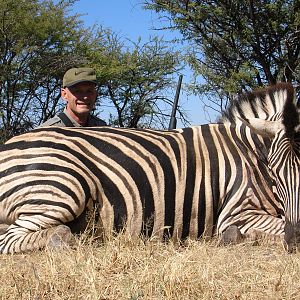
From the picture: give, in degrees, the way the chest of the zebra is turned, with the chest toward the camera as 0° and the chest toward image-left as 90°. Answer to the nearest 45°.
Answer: approximately 270°

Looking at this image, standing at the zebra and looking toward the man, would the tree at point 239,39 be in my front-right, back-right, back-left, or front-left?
front-right

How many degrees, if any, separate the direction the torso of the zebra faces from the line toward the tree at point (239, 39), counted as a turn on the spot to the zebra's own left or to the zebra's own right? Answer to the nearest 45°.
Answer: approximately 90° to the zebra's own left

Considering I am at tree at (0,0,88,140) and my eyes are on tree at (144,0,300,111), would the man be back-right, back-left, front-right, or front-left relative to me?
front-right

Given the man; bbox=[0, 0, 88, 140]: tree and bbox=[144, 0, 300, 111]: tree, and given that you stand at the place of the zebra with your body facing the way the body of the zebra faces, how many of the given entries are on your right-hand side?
0

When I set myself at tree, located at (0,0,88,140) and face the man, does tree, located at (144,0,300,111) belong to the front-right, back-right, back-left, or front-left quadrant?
front-left

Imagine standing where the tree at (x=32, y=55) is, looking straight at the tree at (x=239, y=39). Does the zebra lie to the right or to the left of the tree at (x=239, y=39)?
right

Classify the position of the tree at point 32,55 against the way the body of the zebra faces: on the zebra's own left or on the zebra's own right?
on the zebra's own left

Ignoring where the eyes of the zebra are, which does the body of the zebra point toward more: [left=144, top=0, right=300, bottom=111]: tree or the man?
the tree

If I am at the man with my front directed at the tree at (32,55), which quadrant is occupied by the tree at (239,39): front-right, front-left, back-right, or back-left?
front-right

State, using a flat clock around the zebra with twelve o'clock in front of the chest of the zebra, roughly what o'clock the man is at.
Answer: The man is roughly at 8 o'clock from the zebra.
